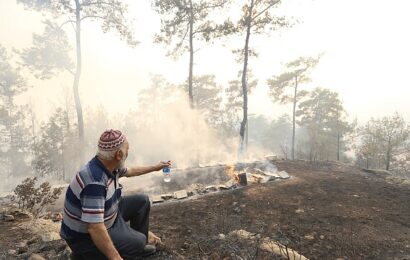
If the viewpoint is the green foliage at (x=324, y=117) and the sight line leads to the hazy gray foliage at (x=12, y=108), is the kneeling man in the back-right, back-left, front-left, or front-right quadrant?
front-left

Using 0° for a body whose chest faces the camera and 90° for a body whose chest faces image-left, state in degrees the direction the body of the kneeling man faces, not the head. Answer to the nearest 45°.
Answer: approximately 270°

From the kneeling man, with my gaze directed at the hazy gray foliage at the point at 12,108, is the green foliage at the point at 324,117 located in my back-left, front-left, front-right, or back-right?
front-right

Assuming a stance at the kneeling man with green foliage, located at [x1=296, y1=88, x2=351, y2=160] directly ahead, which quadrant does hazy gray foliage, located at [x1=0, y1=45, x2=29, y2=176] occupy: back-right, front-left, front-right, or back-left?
front-left

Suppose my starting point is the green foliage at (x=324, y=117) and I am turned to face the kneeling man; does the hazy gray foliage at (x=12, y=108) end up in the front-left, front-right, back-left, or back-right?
front-right

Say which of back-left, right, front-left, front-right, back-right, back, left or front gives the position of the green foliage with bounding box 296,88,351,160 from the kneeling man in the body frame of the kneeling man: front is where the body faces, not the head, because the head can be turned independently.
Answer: front-left

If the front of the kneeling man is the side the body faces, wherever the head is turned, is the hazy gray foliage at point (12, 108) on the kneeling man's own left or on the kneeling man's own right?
on the kneeling man's own left

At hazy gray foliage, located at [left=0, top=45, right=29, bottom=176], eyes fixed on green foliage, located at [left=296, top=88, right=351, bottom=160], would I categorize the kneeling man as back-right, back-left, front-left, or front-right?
front-right
